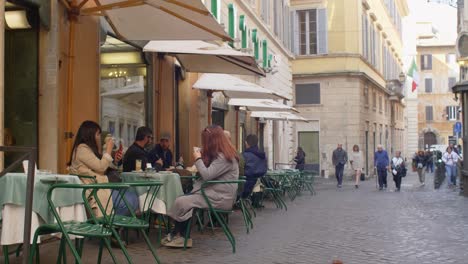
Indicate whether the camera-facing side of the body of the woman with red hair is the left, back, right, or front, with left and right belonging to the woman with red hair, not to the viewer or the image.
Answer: left

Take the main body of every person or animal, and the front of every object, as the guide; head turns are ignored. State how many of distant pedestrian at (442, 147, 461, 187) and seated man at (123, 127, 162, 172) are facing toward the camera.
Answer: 1

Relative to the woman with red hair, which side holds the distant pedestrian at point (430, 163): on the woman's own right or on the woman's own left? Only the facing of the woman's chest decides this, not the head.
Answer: on the woman's own right

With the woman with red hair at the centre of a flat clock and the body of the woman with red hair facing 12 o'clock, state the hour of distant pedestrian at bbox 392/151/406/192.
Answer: The distant pedestrian is roughly at 4 o'clock from the woman with red hair.
